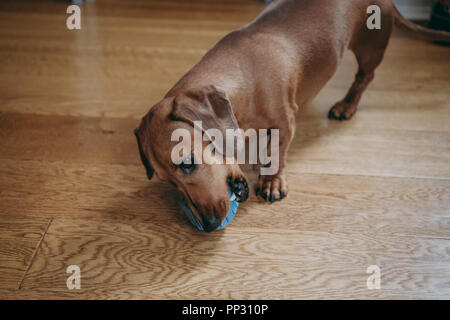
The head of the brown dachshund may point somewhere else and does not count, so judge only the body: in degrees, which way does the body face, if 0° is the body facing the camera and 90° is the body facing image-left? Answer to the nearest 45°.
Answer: approximately 45°

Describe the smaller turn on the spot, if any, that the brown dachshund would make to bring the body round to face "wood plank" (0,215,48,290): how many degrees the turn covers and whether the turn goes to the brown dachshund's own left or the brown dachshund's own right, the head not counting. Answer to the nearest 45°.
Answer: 0° — it already faces it

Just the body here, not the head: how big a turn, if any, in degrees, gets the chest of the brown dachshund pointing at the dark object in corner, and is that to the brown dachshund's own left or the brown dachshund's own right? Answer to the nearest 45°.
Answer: approximately 180°
